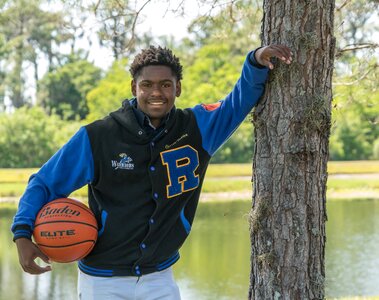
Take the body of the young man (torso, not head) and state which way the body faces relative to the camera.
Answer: toward the camera

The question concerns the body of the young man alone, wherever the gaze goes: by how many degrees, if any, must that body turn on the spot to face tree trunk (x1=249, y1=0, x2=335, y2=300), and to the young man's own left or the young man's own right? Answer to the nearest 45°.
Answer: approximately 90° to the young man's own left
